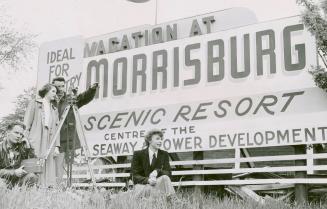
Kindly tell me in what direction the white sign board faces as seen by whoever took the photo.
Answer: facing the viewer and to the left of the viewer

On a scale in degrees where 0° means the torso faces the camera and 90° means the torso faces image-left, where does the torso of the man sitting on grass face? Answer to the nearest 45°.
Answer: approximately 315°

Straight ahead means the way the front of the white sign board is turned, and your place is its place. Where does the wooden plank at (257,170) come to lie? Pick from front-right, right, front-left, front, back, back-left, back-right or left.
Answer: left

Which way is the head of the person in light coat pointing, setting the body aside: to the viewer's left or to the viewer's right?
to the viewer's right

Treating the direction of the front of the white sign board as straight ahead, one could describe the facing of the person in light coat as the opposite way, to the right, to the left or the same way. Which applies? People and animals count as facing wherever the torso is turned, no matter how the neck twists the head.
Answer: to the left

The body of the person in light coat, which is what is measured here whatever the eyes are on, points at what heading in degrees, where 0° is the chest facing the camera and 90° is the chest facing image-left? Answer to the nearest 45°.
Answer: approximately 315°

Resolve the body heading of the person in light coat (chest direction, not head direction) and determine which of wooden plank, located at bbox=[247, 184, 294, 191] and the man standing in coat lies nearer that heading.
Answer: the wooden plank

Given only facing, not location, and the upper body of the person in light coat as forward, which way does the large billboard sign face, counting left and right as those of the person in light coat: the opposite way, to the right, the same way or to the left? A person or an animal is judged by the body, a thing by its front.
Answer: to the right

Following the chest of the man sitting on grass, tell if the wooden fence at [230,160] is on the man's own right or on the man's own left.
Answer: on the man's own left
